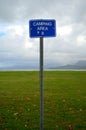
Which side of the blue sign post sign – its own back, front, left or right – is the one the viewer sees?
front
